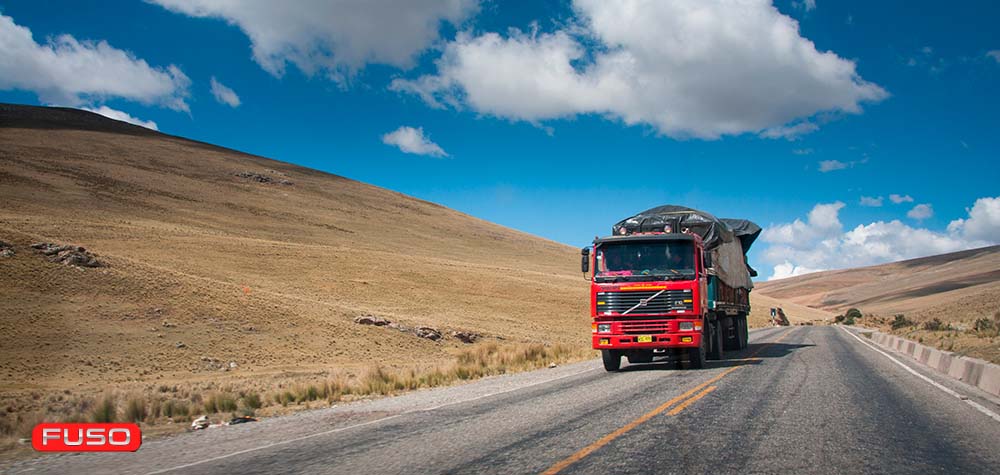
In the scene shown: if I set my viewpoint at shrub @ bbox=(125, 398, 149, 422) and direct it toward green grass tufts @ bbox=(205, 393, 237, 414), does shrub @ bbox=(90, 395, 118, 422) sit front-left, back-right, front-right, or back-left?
back-left

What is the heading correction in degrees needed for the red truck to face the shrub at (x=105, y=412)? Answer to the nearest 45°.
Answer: approximately 45° to its right

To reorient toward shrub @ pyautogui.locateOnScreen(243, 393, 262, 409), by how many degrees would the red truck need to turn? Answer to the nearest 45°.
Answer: approximately 45° to its right

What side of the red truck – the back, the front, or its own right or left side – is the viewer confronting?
front

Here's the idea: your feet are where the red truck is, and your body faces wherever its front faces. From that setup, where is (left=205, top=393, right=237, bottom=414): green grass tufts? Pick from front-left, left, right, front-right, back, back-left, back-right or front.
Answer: front-right

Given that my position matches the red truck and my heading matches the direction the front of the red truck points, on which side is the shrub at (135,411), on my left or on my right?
on my right
